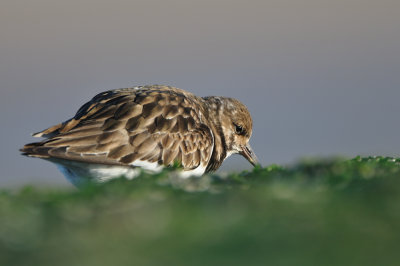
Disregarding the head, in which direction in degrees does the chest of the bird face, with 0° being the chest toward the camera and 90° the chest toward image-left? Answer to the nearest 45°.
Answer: approximately 270°
